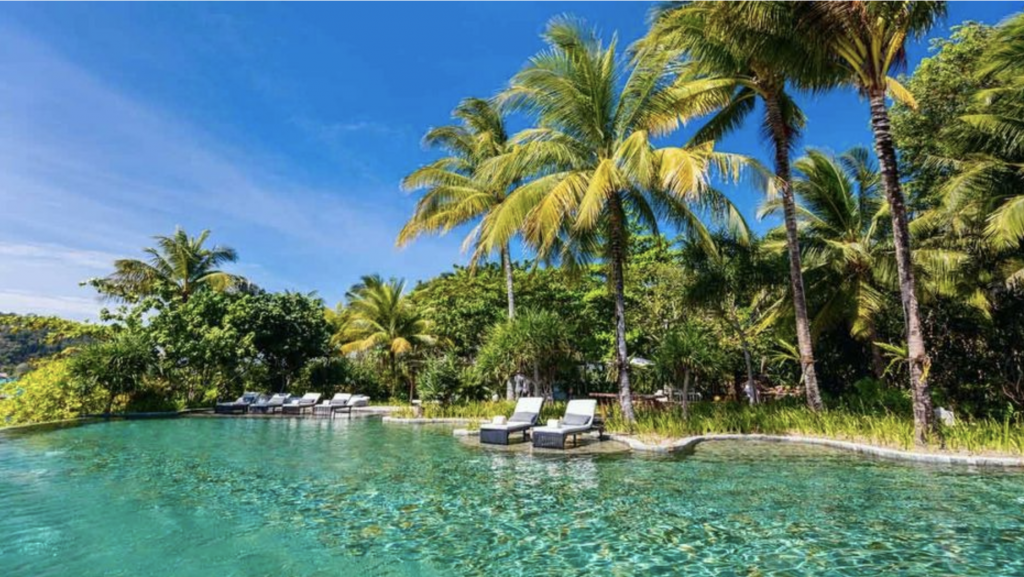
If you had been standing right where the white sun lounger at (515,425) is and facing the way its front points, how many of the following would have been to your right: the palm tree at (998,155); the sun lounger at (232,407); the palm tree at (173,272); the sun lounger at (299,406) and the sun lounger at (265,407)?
4

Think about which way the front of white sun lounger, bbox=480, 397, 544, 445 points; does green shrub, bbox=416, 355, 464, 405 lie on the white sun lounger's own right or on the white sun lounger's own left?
on the white sun lounger's own right

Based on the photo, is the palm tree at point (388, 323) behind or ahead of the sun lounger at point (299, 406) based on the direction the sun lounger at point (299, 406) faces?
behind

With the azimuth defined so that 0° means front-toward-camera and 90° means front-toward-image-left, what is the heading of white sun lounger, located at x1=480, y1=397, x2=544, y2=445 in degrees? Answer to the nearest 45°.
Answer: approximately 45°

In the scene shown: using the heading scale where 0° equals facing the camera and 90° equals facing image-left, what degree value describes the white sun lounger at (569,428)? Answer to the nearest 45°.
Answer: approximately 45°

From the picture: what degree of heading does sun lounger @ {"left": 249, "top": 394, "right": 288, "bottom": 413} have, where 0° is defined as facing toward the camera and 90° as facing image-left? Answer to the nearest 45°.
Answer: approximately 45°
